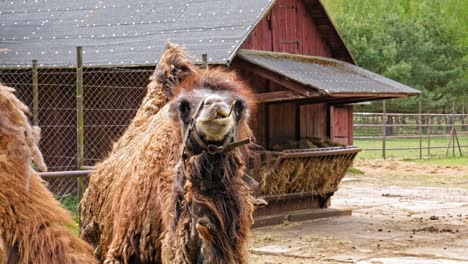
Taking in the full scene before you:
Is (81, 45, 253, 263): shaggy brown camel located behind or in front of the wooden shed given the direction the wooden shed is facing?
in front

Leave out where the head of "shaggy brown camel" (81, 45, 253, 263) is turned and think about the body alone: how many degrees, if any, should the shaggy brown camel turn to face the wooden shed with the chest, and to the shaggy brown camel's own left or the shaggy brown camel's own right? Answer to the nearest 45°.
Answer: approximately 135° to the shaggy brown camel's own left

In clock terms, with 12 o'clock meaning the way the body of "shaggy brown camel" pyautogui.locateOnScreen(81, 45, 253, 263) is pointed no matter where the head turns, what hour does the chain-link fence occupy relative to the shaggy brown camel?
The chain-link fence is roughly at 7 o'clock from the shaggy brown camel.

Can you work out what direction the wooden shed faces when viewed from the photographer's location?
facing the viewer and to the right of the viewer

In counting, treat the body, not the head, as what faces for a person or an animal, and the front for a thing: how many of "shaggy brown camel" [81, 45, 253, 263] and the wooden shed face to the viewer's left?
0

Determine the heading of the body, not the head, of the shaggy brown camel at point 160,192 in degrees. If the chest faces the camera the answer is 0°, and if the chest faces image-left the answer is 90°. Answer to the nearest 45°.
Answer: approximately 315°

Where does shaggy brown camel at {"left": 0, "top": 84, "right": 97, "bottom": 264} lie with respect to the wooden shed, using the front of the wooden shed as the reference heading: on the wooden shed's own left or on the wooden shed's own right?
on the wooden shed's own right

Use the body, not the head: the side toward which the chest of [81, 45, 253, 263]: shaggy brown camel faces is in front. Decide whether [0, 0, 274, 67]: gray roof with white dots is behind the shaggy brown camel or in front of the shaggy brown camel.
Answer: behind

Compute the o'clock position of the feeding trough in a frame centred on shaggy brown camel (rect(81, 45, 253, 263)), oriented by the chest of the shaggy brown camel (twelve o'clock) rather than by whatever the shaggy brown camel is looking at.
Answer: The feeding trough is roughly at 8 o'clock from the shaggy brown camel.
